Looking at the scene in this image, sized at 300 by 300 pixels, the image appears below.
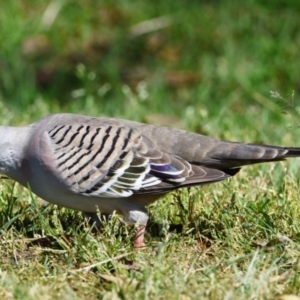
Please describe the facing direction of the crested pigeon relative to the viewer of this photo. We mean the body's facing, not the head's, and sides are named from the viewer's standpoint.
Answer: facing to the left of the viewer
